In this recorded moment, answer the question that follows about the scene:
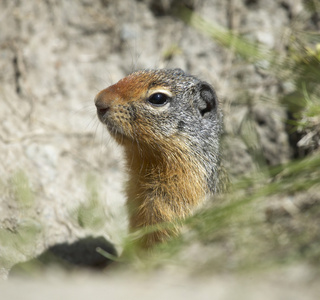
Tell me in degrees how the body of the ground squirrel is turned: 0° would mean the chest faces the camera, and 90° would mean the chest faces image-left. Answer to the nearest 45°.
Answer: approximately 90°
